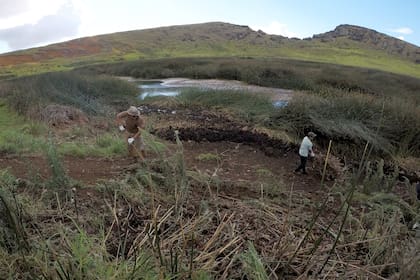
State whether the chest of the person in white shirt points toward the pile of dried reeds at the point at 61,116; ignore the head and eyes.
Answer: no

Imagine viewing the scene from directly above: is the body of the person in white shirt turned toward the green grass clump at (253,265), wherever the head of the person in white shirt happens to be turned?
no

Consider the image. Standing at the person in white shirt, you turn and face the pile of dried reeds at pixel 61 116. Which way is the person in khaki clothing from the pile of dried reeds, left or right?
left
